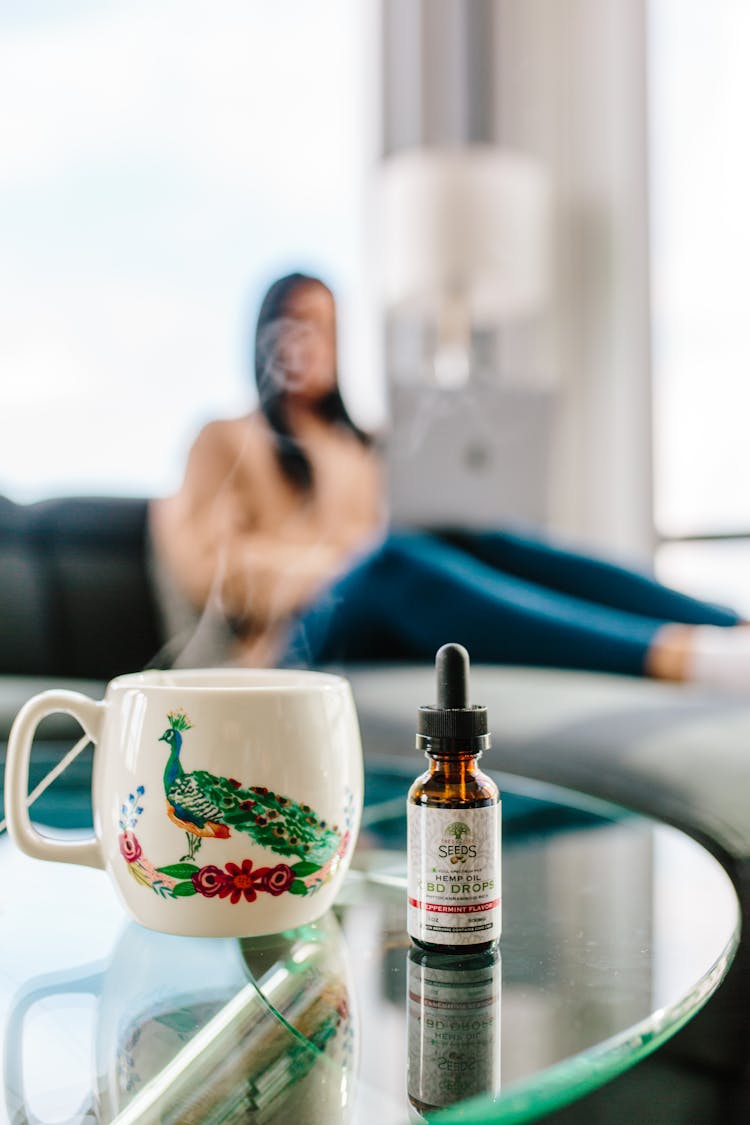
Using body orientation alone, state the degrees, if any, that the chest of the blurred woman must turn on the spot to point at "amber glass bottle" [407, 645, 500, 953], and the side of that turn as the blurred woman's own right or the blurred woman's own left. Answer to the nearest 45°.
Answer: approximately 45° to the blurred woman's own right

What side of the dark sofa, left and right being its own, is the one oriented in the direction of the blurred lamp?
back

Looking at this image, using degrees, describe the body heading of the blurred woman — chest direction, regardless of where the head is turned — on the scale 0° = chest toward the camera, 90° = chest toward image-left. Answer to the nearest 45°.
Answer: approximately 315°

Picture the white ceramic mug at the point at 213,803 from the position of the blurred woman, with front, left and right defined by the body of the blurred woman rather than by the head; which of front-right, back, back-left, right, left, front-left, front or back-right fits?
front-right
